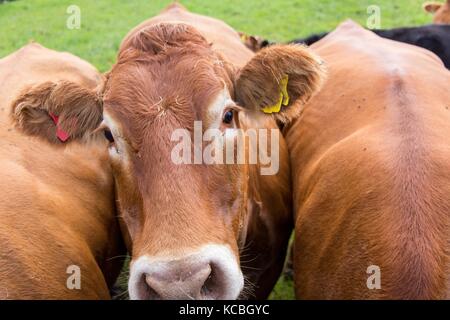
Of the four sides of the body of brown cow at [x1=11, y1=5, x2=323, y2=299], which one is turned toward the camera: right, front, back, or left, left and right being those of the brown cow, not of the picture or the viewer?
front

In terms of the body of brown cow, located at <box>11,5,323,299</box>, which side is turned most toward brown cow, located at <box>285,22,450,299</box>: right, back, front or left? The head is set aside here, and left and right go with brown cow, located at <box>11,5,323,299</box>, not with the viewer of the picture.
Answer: left

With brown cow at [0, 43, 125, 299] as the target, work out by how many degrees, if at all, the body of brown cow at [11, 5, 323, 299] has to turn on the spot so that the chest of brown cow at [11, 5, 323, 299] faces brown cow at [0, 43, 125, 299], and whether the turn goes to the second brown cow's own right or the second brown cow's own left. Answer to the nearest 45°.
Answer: approximately 135° to the second brown cow's own right

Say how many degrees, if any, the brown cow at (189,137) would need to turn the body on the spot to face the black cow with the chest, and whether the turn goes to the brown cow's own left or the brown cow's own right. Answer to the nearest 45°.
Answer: approximately 135° to the brown cow's own left
